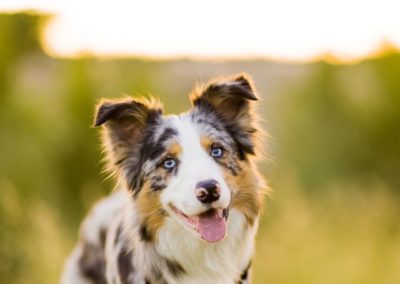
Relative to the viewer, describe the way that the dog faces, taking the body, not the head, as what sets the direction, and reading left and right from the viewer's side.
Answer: facing the viewer and to the right of the viewer
